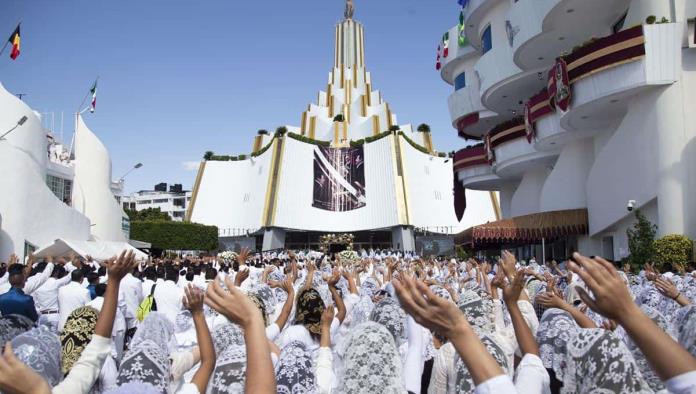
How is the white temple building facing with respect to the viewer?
toward the camera

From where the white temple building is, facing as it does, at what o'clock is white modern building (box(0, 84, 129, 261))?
The white modern building is roughly at 1 o'clock from the white temple building.

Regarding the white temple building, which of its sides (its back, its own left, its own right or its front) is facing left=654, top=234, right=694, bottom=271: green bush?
front

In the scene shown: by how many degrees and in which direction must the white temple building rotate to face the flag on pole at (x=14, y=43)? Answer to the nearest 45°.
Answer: approximately 45° to its right

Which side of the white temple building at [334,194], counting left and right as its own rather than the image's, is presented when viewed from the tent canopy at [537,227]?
front

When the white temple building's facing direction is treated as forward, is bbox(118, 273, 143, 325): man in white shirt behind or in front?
in front

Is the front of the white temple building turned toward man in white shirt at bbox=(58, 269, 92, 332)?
yes

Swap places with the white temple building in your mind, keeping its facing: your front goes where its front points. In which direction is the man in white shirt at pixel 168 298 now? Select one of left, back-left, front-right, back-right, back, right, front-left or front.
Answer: front

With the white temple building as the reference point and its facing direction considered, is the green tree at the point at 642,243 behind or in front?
in front
